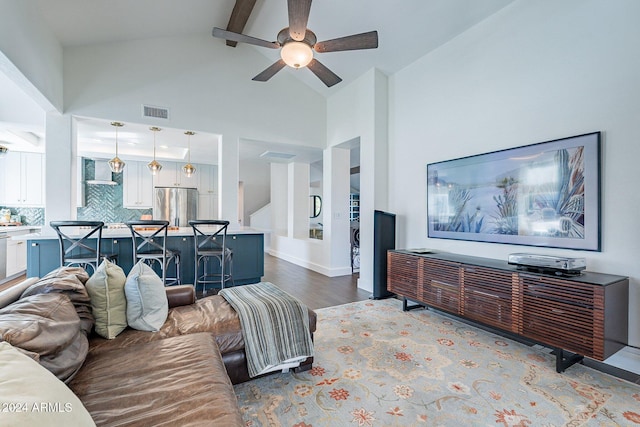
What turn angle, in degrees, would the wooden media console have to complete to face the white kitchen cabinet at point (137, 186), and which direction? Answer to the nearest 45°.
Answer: approximately 45° to its right

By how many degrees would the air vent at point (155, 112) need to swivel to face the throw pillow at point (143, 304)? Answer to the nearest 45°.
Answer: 0° — it already faces it

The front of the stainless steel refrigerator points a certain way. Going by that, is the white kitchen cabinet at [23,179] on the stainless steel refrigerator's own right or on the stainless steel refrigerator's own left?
on the stainless steel refrigerator's own right

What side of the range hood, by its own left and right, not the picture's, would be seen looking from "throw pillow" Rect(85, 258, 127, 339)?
front

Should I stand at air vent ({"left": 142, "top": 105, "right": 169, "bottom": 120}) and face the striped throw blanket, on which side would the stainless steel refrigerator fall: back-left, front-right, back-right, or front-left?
back-left

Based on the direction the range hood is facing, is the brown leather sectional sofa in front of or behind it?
in front

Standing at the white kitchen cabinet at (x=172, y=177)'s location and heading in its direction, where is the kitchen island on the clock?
The kitchen island is roughly at 12 o'clock from the white kitchen cabinet.

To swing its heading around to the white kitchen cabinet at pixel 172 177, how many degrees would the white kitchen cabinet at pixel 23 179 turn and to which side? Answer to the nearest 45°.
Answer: approximately 90° to its left

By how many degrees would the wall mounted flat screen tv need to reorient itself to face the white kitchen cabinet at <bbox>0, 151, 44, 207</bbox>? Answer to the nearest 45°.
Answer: approximately 45° to its right

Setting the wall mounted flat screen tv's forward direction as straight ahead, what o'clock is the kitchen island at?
The kitchen island is roughly at 1 o'clock from the wall mounted flat screen tv.

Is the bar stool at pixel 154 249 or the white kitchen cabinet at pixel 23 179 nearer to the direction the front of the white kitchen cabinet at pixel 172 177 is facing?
the bar stool

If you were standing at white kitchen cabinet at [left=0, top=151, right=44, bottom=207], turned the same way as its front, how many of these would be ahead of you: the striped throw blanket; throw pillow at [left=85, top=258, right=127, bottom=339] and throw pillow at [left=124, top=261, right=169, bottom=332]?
3

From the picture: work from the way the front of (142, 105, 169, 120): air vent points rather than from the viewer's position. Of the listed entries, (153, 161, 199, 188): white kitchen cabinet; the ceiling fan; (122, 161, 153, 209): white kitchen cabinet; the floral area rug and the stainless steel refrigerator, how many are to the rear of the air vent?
3

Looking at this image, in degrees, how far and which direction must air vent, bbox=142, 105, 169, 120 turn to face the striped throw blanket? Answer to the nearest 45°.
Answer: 0° — it already faces it

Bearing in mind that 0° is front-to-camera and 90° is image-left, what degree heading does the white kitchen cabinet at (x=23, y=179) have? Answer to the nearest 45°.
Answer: approximately 0°
